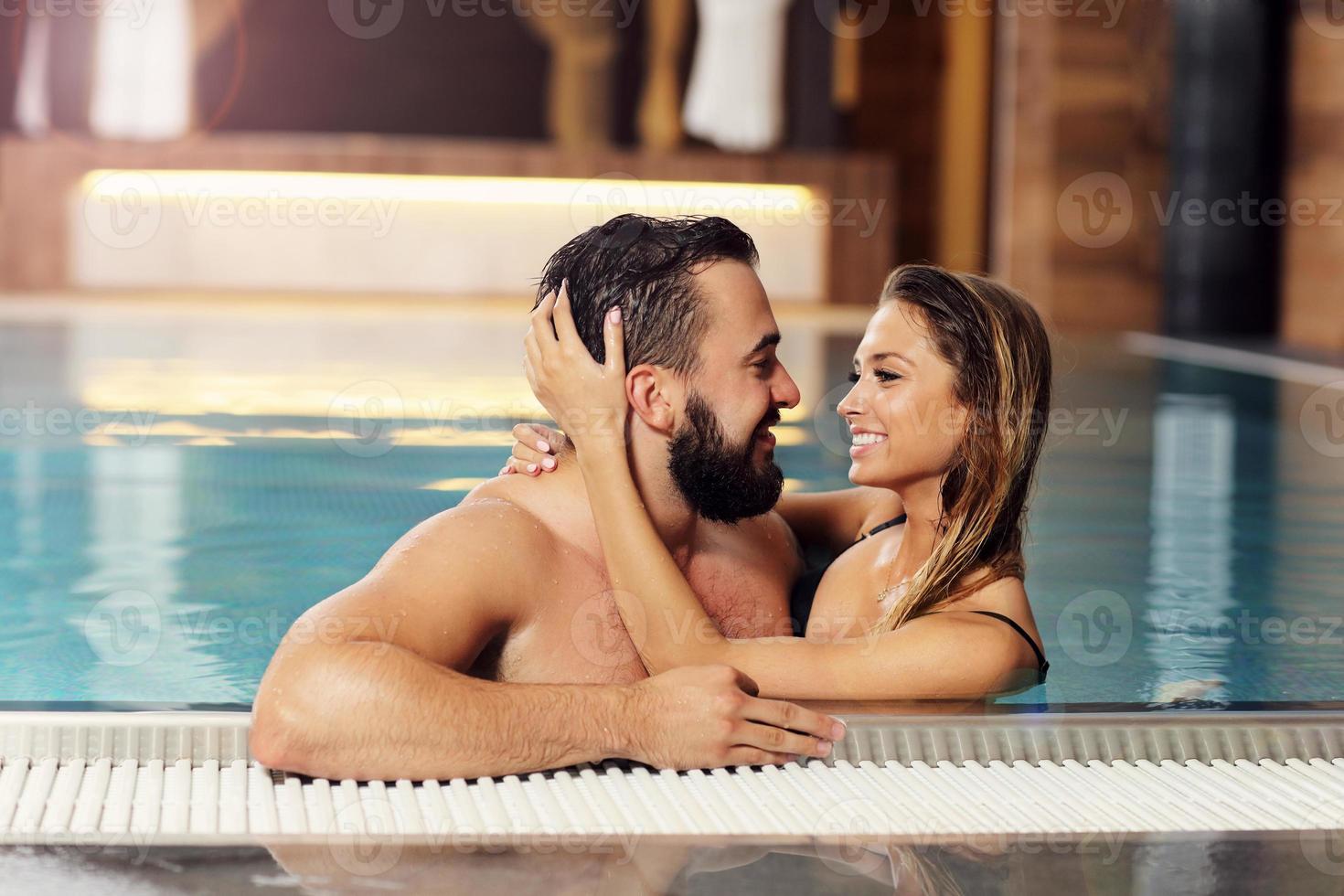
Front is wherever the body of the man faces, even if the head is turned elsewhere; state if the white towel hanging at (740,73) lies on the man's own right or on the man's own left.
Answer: on the man's own left

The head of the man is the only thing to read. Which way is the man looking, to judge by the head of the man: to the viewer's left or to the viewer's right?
to the viewer's right

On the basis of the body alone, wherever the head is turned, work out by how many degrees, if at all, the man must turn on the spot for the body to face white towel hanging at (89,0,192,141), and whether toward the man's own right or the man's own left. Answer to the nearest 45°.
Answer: approximately 135° to the man's own left

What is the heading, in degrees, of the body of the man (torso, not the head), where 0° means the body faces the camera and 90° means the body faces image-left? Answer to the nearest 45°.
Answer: approximately 315°
